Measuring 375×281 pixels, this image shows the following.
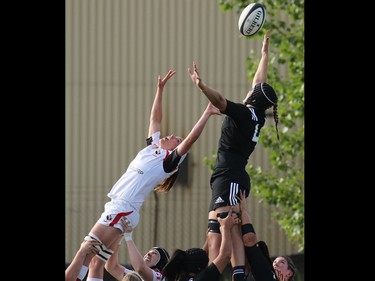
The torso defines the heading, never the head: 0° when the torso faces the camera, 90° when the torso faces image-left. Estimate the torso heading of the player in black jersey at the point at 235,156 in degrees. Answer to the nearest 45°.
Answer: approximately 90°

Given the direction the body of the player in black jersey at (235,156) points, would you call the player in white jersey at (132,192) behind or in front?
in front
